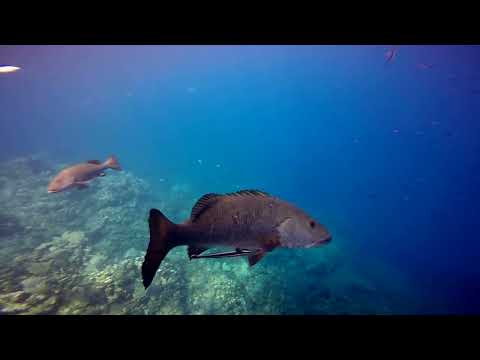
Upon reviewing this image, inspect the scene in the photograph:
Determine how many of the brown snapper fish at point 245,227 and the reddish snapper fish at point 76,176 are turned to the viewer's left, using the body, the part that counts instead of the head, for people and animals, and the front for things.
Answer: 1

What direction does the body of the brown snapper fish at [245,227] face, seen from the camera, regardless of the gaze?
to the viewer's right

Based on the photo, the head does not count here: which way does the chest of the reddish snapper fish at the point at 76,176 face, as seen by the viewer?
to the viewer's left

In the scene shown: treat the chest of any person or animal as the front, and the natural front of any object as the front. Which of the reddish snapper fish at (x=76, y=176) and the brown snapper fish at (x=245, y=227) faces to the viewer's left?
the reddish snapper fish at (x=76, y=176)

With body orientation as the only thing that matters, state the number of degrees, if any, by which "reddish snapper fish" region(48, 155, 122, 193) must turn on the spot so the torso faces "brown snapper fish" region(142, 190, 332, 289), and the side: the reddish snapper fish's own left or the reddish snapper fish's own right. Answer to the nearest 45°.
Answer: approximately 90° to the reddish snapper fish's own left

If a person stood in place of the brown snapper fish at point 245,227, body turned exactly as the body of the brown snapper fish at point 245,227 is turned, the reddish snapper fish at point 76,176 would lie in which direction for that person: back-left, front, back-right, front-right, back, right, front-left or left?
back-left
